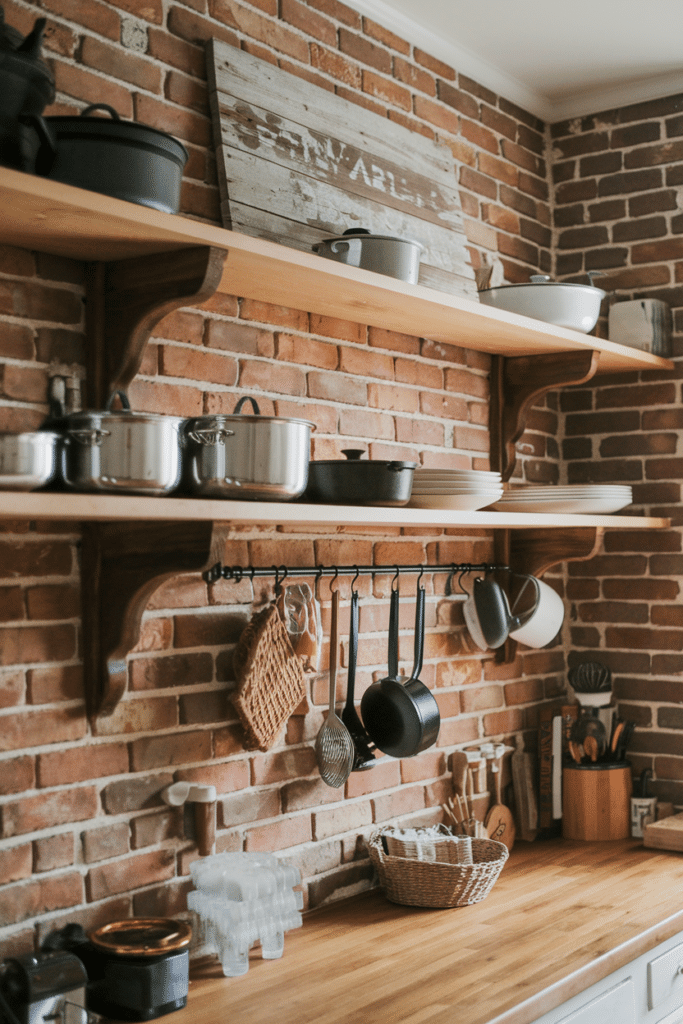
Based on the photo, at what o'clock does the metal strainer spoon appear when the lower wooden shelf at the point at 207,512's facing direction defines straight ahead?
The metal strainer spoon is roughly at 8 o'clock from the lower wooden shelf.

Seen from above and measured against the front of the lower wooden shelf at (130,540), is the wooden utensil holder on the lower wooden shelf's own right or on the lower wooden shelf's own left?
on the lower wooden shelf's own left

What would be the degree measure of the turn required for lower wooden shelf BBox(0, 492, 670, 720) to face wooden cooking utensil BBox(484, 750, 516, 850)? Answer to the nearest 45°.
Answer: approximately 90° to its left

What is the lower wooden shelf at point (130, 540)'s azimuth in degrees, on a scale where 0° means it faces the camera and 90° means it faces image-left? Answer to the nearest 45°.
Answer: approximately 315°

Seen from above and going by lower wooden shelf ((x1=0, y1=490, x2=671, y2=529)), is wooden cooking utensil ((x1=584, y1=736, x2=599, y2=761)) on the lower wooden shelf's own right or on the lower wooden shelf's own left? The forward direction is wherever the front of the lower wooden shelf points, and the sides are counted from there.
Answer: on the lower wooden shelf's own left

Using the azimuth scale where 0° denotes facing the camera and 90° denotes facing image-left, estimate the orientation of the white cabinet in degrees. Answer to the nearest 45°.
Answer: approximately 315°

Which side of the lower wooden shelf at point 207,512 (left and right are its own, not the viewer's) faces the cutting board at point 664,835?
left

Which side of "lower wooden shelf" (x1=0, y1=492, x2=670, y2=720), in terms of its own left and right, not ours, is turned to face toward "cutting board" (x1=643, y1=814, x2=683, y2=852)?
left
